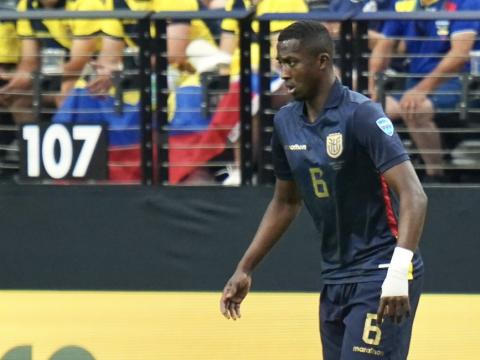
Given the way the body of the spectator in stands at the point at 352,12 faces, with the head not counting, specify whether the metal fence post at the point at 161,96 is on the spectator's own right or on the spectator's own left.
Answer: on the spectator's own right

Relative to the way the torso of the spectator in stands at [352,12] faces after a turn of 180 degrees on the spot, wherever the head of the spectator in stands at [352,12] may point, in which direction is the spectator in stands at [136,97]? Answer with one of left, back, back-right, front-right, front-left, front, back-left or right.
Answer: left

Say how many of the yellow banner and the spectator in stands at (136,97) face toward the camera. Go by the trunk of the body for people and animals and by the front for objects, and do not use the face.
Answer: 2

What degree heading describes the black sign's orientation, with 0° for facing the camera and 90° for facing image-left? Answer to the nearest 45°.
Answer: approximately 0°

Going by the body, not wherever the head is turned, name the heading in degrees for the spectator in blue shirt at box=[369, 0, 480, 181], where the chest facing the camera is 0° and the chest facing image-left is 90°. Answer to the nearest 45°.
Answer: approximately 45°

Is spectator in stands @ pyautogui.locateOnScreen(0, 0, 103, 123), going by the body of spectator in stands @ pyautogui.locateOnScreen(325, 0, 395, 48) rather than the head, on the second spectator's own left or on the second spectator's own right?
on the second spectator's own right

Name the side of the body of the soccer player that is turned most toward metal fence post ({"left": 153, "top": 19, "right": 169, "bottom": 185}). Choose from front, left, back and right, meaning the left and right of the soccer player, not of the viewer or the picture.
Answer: right
